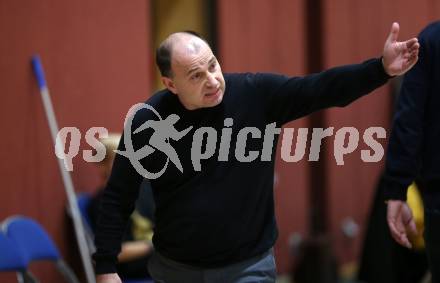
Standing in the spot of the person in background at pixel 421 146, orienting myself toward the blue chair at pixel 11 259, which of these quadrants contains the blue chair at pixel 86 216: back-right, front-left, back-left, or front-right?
front-right

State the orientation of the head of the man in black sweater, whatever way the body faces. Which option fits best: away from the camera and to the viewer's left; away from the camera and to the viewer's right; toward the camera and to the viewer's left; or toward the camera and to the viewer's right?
toward the camera and to the viewer's right

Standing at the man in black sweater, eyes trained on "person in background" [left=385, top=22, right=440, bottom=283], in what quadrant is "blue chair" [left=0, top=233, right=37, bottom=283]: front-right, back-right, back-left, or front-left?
back-left

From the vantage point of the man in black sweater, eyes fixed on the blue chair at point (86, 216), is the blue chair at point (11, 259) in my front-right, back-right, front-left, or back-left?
front-left

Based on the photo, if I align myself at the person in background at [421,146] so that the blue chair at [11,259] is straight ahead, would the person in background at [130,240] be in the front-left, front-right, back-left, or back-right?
front-right

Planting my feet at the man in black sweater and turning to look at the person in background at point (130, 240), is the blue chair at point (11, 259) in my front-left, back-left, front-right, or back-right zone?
front-left
